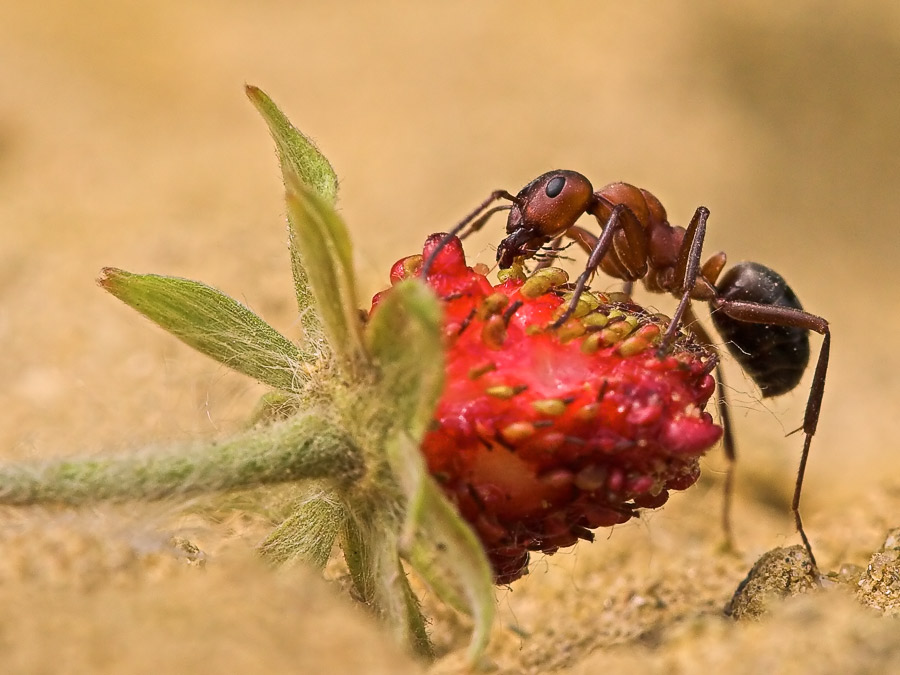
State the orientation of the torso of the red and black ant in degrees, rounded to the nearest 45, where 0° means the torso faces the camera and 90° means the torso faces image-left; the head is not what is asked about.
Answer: approximately 90°
